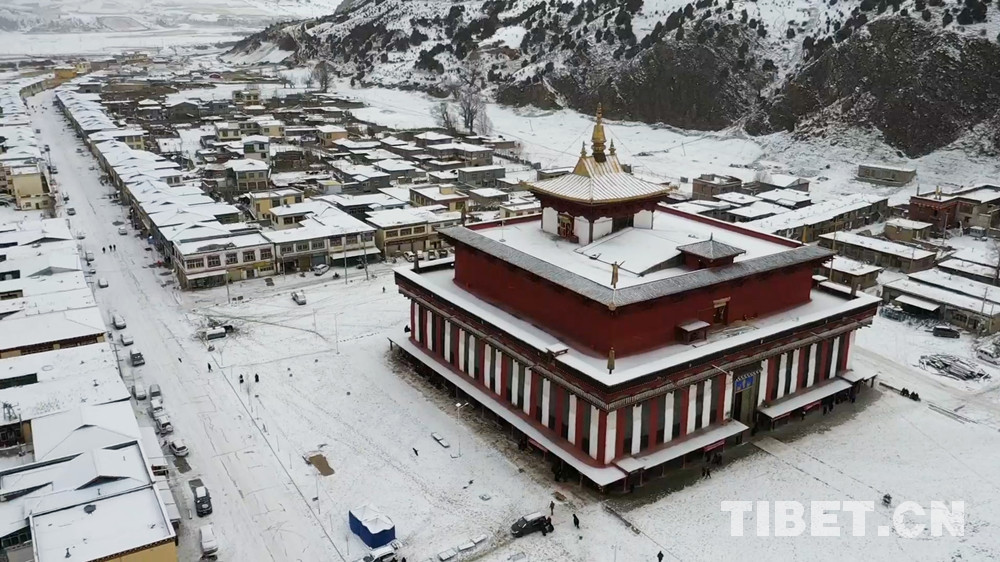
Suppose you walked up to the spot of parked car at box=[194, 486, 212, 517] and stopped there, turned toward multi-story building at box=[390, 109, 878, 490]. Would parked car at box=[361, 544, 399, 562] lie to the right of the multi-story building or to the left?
right

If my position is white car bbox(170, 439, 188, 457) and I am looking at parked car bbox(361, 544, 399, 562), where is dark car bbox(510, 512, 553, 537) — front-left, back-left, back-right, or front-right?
front-left

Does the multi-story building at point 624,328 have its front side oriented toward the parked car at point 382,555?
no

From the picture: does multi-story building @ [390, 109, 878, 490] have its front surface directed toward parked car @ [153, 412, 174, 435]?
no

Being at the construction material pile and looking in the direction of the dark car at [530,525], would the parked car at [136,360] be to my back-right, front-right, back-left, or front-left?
front-right

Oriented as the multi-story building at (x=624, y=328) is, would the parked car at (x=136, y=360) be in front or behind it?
behind

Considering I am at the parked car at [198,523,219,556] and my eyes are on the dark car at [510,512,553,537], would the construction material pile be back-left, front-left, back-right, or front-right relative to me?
front-left

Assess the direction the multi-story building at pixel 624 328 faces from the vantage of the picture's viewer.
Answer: facing the viewer and to the right of the viewer

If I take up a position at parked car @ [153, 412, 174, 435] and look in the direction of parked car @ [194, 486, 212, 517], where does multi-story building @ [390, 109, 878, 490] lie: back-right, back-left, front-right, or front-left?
front-left

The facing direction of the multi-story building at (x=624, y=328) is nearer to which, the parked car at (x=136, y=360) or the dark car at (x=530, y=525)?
the dark car

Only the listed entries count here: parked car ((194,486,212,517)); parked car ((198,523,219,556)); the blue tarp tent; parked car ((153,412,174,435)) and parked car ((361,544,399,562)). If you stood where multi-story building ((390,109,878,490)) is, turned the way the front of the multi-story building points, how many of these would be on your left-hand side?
0

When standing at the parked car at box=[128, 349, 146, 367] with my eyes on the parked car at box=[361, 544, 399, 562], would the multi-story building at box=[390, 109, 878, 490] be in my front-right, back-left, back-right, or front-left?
front-left

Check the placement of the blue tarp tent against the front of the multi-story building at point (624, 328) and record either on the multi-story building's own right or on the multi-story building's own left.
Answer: on the multi-story building's own right

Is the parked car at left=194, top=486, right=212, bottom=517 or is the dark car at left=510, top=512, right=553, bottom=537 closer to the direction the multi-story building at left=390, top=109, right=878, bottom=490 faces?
the dark car

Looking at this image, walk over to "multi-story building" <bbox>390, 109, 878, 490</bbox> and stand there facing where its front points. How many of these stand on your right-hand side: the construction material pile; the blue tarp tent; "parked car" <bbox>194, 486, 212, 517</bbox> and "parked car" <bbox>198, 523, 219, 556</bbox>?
3

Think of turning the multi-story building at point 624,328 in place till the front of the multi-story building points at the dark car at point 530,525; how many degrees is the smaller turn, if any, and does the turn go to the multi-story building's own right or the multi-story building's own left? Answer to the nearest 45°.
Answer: approximately 45° to the multi-story building's own right

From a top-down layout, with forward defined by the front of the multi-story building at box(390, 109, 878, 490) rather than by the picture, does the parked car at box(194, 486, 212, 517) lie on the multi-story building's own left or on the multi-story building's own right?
on the multi-story building's own right

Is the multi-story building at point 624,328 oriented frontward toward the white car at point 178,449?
no
